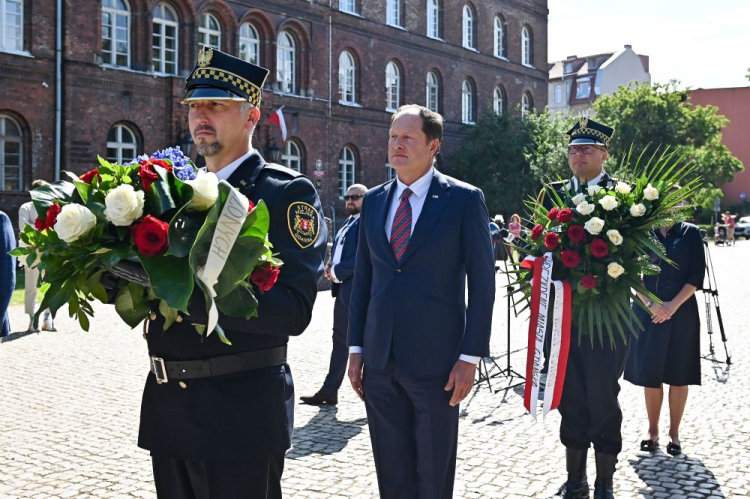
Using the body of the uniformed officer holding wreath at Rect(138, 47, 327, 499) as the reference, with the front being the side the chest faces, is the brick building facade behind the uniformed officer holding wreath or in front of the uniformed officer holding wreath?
behind

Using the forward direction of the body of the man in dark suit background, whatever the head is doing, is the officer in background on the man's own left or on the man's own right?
on the man's own left

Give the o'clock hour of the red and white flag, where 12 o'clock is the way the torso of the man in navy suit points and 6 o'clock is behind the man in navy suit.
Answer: The red and white flag is roughly at 4 o'clock from the man in navy suit.

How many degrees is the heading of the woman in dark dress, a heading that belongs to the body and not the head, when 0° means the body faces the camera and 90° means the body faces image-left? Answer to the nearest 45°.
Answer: approximately 45°

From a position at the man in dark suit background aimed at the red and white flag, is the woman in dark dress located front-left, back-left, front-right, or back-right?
back-right

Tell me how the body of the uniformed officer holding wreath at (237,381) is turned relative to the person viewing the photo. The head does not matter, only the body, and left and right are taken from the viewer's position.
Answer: facing the viewer and to the left of the viewer

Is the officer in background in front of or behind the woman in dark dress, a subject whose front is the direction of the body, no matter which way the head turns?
in front

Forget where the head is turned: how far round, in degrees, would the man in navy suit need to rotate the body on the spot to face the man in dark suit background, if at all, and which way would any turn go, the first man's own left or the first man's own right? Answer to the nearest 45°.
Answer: approximately 135° to the first man's own right

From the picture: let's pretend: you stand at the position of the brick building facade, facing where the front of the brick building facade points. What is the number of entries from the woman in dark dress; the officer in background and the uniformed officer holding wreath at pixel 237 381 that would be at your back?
0

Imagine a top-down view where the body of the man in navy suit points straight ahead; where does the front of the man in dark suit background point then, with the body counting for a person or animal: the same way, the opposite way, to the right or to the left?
the same way

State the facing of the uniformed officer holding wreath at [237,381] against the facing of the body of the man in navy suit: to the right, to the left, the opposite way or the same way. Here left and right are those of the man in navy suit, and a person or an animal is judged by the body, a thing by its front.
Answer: the same way

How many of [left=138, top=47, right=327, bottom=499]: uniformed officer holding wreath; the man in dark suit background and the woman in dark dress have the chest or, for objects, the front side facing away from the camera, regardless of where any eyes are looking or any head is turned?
0

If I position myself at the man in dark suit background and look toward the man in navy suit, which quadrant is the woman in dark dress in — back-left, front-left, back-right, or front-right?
front-left

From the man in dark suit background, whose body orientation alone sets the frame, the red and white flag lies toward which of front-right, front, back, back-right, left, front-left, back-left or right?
back-right

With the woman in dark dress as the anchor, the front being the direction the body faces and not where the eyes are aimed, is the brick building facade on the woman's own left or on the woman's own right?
on the woman's own right
